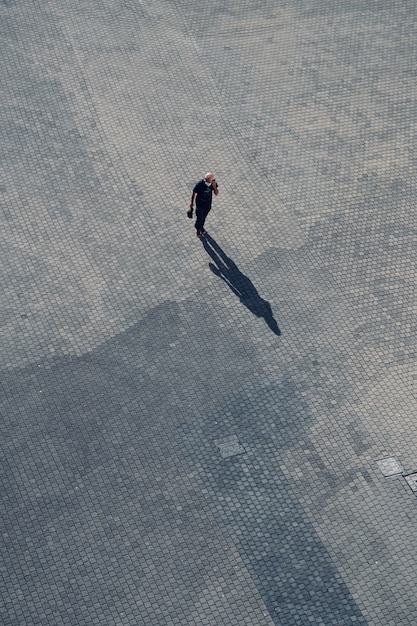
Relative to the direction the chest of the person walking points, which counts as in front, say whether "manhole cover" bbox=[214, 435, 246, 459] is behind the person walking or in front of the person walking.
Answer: in front

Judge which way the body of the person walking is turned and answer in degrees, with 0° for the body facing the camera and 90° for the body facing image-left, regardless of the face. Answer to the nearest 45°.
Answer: approximately 315°

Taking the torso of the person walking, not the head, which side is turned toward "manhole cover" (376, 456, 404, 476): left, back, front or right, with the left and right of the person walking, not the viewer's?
front
